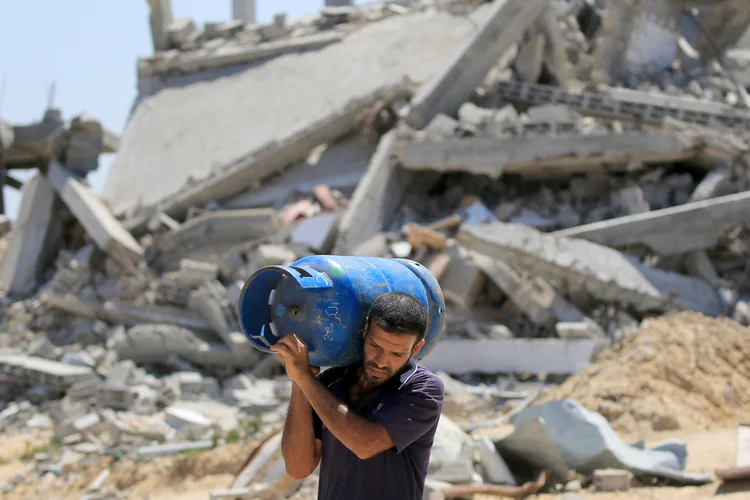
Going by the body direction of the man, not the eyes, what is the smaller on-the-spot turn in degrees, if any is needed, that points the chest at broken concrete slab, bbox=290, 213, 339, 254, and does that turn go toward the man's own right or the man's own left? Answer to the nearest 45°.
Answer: approximately 135° to the man's own right

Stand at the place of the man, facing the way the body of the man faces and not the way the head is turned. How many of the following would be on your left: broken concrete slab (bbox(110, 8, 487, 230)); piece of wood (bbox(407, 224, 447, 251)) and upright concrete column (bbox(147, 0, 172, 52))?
0

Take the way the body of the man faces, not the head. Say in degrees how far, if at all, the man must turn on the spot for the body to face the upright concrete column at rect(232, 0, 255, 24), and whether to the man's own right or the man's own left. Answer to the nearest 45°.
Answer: approximately 135° to the man's own right

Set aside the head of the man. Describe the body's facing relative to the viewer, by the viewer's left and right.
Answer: facing the viewer and to the left of the viewer

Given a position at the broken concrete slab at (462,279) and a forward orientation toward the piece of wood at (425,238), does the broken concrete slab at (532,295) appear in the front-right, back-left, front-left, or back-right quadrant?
back-right

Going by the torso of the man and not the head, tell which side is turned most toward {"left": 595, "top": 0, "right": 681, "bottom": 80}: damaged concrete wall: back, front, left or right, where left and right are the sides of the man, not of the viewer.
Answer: back

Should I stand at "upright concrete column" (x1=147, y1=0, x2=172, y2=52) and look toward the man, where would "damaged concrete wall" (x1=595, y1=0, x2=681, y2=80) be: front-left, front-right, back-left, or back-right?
front-left

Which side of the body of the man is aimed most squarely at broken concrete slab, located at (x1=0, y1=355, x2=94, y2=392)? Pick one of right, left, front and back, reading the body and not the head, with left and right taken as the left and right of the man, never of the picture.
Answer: right

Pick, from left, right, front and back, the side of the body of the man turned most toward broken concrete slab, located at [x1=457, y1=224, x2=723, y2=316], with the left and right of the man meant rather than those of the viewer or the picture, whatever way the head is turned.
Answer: back

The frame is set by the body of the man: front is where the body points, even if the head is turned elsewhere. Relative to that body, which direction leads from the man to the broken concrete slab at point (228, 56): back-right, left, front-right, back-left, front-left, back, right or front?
back-right

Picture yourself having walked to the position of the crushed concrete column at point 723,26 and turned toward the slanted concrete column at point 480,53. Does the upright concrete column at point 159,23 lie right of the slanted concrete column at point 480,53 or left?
right

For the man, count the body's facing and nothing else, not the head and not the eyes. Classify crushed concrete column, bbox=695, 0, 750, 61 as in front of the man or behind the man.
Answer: behind

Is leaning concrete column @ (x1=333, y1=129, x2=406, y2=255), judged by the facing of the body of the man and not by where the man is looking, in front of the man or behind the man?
behind

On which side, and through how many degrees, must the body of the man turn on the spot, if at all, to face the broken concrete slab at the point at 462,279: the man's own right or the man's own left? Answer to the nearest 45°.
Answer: approximately 135° to the man's own right

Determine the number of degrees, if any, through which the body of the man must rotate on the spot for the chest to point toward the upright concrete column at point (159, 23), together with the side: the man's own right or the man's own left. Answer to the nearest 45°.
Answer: approximately 135° to the man's own right
